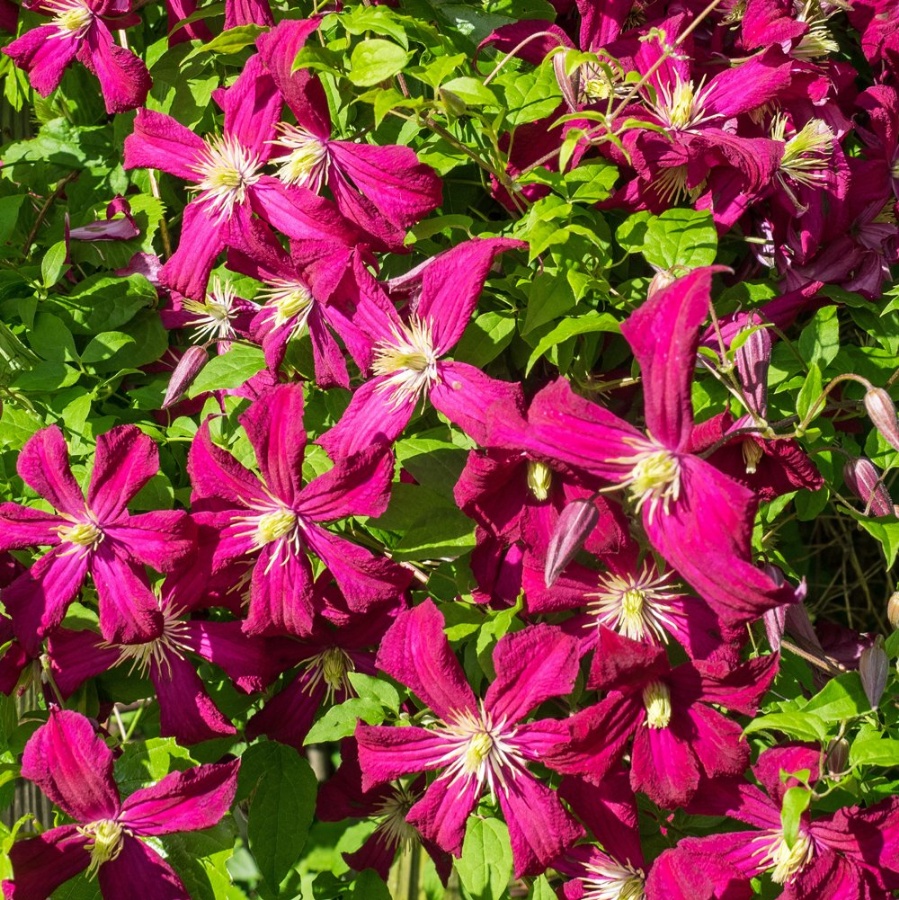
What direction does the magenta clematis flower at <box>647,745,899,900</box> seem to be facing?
toward the camera

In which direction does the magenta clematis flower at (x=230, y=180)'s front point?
toward the camera

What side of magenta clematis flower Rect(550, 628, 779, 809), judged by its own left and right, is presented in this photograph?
front

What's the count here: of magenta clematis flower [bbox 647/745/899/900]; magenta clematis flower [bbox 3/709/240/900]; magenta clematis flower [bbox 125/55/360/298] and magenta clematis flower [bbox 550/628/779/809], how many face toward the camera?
4

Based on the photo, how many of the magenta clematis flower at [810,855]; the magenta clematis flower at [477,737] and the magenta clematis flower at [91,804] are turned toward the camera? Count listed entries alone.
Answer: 3

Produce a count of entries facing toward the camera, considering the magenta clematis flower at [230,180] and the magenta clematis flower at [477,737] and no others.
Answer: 2

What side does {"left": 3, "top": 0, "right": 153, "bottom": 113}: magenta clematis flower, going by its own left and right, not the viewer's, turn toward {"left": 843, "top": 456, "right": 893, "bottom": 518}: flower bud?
left

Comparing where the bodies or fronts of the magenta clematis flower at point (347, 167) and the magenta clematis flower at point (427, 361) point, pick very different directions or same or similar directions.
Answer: same or similar directions

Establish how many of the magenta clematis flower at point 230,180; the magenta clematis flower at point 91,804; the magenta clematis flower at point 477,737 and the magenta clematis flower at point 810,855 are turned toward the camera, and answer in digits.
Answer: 4
